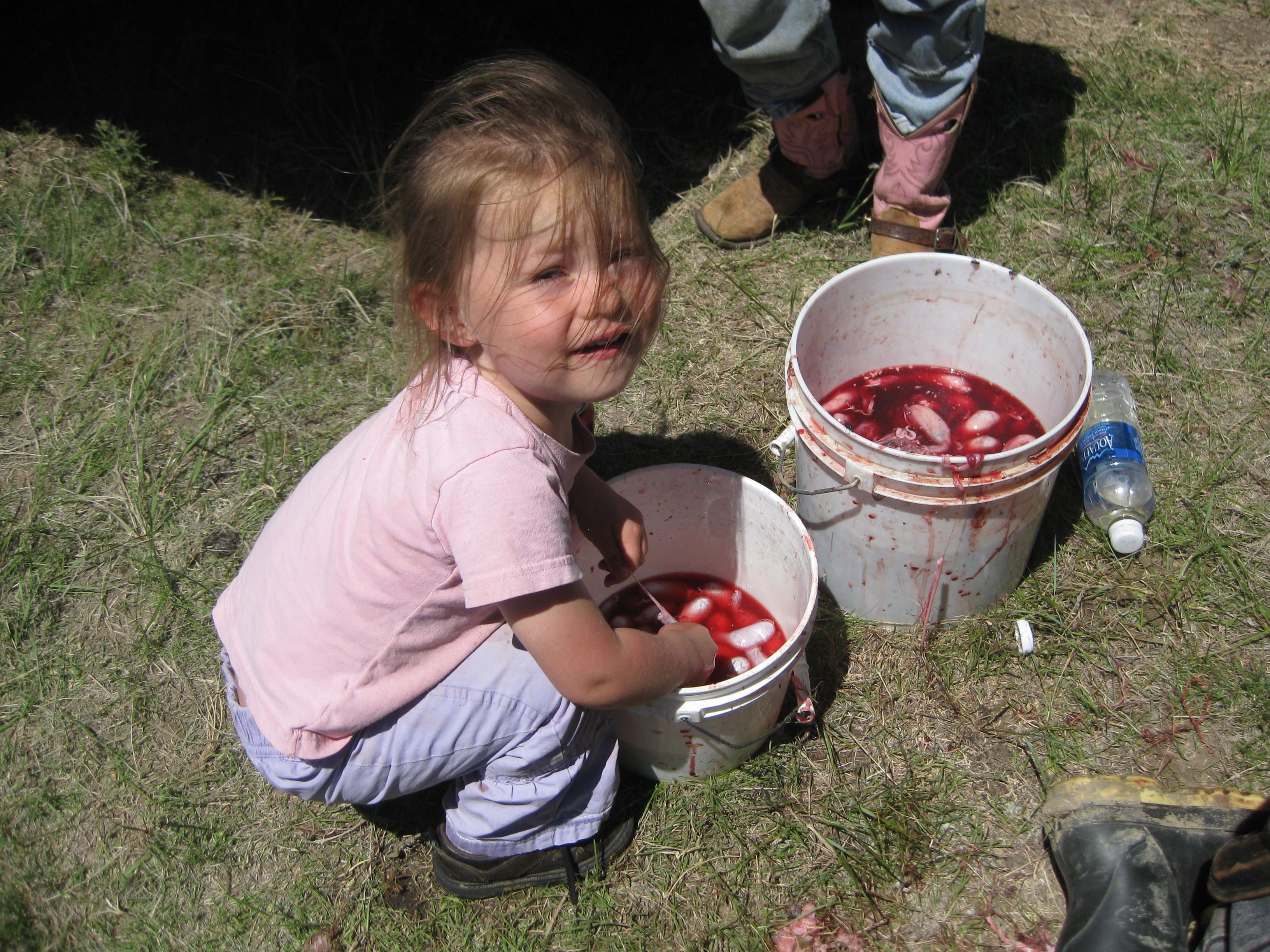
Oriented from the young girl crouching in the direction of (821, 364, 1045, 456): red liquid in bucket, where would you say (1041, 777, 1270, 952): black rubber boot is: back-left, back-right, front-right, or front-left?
front-right

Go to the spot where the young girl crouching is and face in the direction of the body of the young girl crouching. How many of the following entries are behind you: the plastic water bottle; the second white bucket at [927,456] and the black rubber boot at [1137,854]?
0

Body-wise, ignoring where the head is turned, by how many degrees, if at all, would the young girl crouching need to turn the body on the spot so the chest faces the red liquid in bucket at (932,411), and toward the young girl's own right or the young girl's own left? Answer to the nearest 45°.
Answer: approximately 45° to the young girl's own left

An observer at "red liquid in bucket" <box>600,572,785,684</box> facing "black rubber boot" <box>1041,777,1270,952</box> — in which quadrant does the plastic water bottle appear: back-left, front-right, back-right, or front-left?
front-left

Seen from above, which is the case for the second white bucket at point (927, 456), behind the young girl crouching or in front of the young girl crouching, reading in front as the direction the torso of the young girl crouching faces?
in front

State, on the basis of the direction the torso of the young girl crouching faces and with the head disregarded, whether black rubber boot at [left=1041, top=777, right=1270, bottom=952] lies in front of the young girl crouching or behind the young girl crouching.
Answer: in front

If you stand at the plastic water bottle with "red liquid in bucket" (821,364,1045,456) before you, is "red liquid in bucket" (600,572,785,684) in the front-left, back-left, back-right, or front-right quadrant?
front-left

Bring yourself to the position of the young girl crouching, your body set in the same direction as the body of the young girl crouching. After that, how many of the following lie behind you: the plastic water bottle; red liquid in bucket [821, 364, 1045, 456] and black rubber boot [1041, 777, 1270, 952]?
0

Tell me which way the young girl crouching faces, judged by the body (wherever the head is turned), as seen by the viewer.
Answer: to the viewer's right
